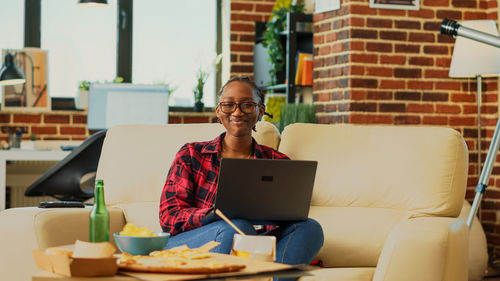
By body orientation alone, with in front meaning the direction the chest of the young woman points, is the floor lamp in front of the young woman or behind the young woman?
behind

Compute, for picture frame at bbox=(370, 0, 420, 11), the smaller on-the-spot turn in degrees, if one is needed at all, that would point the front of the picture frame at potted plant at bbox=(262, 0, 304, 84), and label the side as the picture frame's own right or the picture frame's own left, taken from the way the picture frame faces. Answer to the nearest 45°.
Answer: approximately 135° to the picture frame's own right

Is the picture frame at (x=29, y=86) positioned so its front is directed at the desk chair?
yes

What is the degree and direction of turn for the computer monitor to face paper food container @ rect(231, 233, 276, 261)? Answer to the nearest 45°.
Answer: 0° — it already faces it

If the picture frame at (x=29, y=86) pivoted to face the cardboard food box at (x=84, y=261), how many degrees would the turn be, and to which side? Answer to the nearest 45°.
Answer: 0° — it already faces it

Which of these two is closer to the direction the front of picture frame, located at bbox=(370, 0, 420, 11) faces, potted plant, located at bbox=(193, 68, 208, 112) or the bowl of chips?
the bowl of chips

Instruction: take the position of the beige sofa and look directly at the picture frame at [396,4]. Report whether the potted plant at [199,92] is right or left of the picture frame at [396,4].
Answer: left

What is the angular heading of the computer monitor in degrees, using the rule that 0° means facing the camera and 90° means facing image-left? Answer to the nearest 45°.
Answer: approximately 0°

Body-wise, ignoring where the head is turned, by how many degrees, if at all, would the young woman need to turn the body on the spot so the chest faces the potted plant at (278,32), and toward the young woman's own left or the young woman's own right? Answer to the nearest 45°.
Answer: approximately 180°

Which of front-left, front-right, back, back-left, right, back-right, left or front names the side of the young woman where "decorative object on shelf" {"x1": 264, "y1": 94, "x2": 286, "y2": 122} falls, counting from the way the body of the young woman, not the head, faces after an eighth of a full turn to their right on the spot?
back-right

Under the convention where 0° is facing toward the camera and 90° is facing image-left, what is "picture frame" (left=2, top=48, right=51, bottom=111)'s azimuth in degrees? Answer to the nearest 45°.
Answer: approximately 0°
